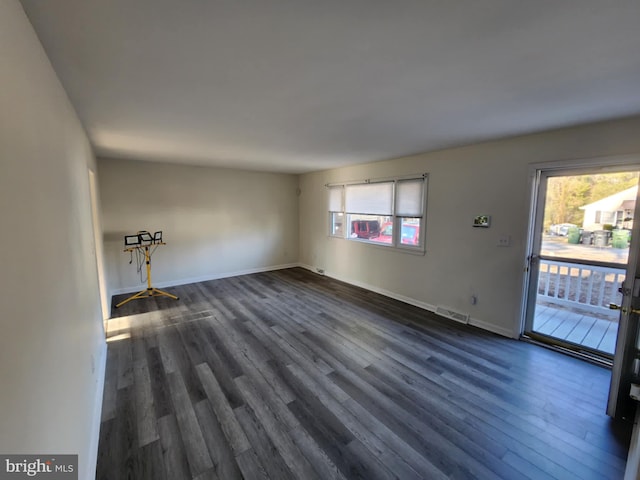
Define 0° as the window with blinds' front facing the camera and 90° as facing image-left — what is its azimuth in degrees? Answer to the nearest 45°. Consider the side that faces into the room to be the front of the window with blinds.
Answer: approximately 45°

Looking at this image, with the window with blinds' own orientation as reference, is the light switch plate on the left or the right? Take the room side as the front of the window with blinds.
on its left

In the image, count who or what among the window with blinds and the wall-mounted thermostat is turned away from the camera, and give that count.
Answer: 0

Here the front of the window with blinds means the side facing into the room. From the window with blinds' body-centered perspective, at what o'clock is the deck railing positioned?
The deck railing is roughly at 8 o'clock from the window with blinds.

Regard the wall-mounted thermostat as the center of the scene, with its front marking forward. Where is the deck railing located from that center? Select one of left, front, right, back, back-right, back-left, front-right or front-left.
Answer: back

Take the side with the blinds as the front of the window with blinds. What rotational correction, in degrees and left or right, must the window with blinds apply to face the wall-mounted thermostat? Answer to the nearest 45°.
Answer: approximately 90° to its left

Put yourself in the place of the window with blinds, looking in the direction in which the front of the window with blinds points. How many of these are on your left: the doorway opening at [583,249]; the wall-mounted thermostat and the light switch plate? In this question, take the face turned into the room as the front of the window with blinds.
3
